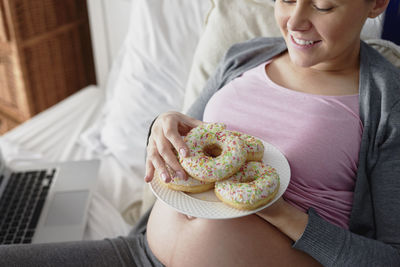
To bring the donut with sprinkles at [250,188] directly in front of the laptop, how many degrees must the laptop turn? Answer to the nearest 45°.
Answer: approximately 45° to its right

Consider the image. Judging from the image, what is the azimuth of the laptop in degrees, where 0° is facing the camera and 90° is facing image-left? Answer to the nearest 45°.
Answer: approximately 270°

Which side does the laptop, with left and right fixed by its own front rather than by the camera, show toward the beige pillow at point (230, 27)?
front
